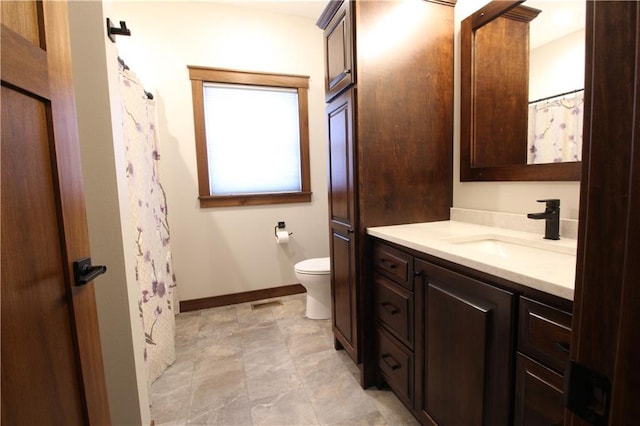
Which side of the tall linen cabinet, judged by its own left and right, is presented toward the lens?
left

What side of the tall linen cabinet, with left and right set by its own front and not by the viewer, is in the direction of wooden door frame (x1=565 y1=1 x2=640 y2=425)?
left

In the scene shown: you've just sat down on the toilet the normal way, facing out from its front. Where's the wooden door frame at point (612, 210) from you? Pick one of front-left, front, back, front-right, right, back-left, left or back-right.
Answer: left

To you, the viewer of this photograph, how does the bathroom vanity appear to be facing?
facing the viewer and to the left of the viewer

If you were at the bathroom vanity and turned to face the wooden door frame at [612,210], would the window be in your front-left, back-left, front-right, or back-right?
back-right

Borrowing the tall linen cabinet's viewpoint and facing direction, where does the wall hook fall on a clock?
The wall hook is roughly at 11 o'clock from the tall linen cabinet.
